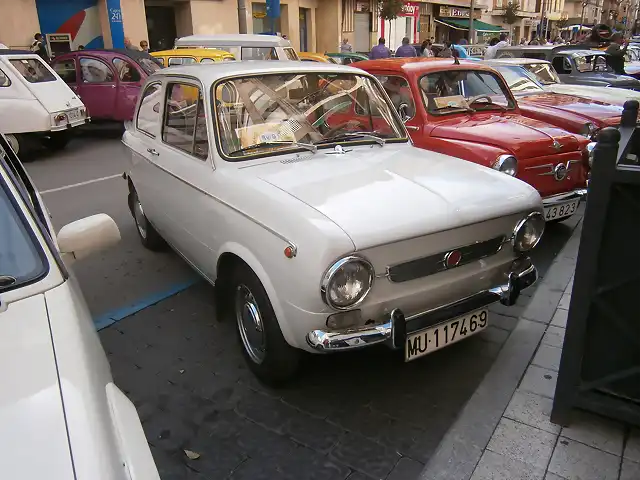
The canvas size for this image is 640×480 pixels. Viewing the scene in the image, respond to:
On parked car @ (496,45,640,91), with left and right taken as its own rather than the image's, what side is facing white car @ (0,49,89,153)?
right

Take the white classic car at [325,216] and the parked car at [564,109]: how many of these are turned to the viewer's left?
0

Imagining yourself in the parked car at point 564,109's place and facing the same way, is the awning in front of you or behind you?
behind

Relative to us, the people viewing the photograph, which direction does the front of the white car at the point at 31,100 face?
facing away from the viewer and to the left of the viewer

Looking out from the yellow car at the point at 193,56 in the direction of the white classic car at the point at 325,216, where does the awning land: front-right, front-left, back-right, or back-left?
back-left

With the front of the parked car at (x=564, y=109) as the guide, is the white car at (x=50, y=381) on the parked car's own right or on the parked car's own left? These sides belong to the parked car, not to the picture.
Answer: on the parked car's own right

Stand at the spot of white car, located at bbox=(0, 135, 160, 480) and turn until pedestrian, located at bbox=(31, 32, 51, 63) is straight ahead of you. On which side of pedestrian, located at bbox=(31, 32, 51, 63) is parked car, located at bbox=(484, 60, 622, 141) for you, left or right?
right
